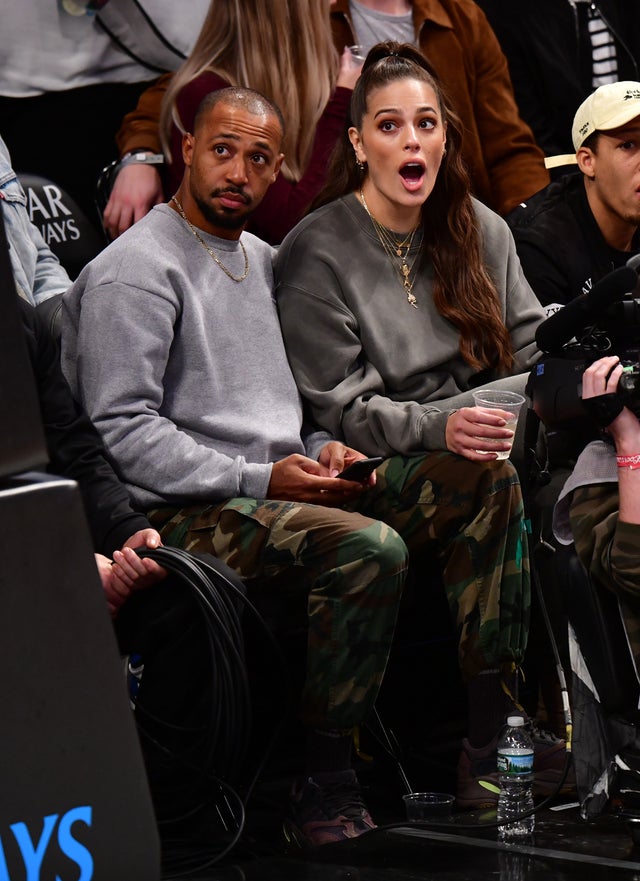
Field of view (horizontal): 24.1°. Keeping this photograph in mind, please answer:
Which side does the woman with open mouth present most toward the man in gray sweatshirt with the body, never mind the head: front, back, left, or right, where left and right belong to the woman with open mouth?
right

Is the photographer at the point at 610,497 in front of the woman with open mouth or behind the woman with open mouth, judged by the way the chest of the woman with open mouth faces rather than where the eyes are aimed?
in front

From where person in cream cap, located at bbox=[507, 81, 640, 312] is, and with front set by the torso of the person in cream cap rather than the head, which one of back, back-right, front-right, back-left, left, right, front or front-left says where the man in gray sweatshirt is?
right

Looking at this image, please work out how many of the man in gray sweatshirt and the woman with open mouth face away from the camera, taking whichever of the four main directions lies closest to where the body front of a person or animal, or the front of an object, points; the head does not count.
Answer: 0

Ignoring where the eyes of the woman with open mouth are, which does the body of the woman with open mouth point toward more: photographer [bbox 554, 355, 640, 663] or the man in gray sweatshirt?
the photographer

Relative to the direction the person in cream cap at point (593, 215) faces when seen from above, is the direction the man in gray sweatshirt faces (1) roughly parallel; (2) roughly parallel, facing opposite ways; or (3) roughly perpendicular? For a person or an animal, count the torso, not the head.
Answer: roughly parallel

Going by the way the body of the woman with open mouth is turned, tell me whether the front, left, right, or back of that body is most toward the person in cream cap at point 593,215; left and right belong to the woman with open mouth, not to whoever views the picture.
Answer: left

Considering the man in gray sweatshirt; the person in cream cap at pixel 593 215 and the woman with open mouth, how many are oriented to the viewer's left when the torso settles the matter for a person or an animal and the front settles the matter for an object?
0

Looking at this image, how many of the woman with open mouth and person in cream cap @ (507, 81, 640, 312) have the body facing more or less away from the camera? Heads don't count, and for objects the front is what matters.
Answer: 0

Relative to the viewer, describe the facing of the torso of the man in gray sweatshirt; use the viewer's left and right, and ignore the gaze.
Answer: facing the viewer and to the right of the viewer

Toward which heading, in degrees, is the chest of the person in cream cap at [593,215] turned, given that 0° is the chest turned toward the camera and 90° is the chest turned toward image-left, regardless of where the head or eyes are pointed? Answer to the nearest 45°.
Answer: approximately 315°

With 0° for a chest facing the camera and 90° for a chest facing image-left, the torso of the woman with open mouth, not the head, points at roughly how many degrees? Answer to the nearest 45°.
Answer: approximately 315°

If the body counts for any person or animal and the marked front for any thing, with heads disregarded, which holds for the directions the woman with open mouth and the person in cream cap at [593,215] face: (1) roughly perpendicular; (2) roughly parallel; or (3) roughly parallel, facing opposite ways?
roughly parallel
